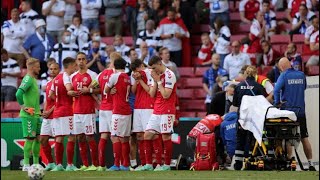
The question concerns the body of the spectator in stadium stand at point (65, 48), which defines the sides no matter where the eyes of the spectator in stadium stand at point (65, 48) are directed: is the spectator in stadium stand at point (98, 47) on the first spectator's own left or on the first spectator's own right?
on the first spectator's own left

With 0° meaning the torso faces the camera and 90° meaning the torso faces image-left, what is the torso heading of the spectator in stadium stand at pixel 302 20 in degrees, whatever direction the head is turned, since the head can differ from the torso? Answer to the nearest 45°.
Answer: approximately 0°

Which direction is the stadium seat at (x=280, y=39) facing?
toward the camera

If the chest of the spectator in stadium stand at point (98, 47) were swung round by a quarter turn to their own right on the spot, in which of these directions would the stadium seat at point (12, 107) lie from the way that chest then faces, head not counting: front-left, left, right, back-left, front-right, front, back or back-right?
front

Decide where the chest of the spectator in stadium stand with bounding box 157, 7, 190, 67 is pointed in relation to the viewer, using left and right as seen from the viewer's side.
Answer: facing the viewer

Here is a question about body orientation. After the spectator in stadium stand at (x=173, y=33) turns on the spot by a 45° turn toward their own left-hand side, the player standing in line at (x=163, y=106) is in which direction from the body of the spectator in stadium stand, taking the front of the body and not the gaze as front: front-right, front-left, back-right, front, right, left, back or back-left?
front-right

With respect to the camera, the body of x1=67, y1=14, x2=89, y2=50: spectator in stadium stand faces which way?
toward the camera

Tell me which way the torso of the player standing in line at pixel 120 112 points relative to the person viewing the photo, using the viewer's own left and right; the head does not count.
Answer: facing away from the viewer and to the left of the viewer

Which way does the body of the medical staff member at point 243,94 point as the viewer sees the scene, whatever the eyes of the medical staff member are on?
away from the camera

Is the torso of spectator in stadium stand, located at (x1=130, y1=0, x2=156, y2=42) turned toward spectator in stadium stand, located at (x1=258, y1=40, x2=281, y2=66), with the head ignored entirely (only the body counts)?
no

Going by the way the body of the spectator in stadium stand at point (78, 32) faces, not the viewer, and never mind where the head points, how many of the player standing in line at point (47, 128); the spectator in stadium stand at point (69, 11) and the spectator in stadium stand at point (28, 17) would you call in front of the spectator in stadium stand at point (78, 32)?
1

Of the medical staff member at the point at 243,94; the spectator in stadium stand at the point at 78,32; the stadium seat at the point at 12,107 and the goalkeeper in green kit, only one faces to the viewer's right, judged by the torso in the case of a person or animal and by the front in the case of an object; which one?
the goalkeeper in green kit

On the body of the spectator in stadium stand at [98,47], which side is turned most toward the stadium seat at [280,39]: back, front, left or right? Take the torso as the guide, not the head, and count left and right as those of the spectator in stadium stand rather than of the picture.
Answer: left

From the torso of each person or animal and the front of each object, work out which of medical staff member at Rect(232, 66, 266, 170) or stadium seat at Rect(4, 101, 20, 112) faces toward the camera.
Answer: the stadium seat

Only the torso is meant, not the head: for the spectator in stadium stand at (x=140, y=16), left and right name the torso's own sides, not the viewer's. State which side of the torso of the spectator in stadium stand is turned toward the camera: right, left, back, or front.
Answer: front

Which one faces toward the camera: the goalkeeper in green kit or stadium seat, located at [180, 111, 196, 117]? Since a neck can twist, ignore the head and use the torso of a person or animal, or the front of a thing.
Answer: the stadium seat
